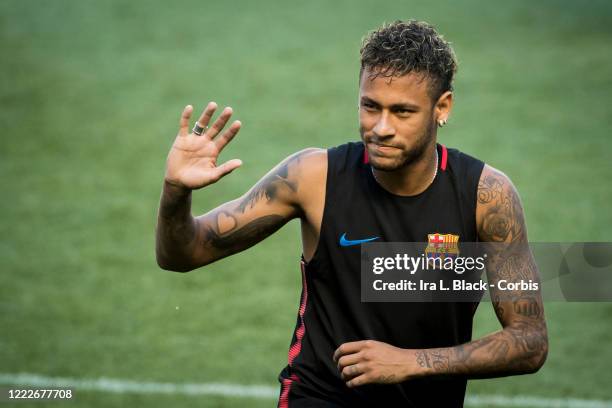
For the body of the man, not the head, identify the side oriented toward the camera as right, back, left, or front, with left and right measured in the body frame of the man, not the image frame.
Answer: front

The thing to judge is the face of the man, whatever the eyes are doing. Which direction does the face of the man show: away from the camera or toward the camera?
toward the camera
